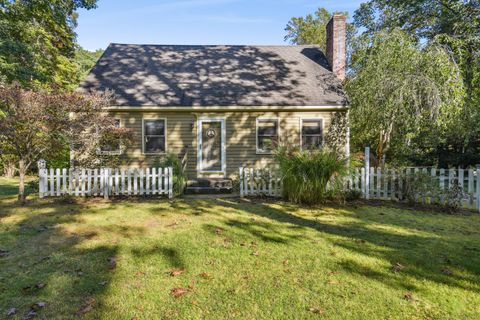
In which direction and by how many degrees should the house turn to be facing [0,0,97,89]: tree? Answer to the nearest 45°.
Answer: approximately 90° to its right

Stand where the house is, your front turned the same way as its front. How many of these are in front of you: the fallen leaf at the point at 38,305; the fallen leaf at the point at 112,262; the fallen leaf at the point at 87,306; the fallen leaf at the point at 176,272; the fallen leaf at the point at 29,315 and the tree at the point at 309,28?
5

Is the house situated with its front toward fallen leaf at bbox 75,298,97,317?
yes

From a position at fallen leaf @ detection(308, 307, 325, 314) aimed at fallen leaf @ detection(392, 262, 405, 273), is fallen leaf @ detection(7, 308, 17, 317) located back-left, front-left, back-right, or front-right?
back-left

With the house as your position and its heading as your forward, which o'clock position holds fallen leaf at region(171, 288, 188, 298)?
The fallen leaf is roughly at 12 o'clock from the house.

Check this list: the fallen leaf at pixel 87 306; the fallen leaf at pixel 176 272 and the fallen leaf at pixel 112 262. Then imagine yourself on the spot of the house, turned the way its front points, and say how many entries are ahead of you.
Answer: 3

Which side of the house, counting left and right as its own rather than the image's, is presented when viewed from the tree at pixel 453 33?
left

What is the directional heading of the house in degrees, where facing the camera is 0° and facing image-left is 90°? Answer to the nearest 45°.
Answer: approximately 0°

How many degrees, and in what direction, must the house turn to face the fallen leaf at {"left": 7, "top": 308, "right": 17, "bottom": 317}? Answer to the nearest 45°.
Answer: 0° — it already faces it
